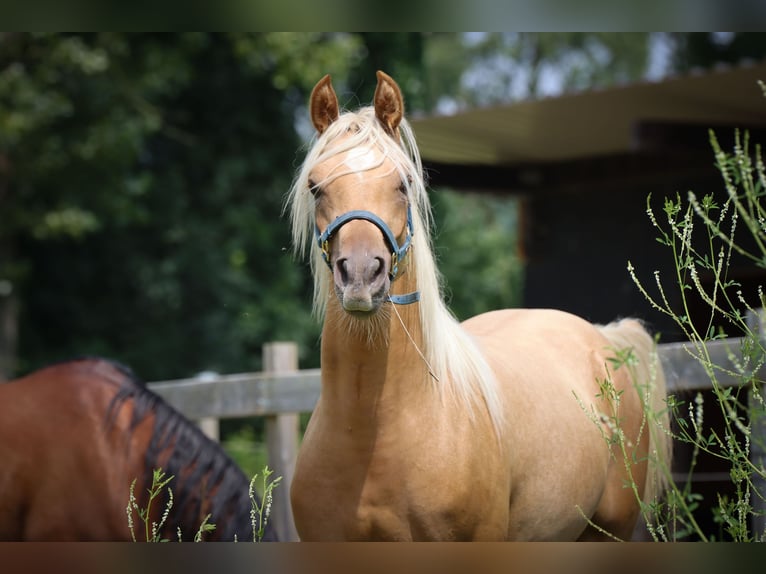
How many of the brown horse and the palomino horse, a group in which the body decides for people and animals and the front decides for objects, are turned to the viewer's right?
1

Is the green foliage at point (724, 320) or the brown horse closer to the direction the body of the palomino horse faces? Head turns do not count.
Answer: the brown horse

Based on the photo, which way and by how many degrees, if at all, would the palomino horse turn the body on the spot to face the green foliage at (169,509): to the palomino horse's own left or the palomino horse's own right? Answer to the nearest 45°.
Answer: approximately 45° to the palomino horse's own right

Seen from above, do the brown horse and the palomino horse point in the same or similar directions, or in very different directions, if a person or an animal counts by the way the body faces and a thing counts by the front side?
very different directions

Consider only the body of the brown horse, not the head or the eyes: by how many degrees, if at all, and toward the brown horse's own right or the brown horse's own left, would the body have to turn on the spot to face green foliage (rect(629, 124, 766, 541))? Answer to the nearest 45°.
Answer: approximately 45° to the brown horse's own right

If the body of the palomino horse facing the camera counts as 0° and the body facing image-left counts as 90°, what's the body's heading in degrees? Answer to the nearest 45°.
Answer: approximately 45°

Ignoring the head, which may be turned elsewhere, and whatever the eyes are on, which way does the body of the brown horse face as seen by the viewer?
to the viewer's right
